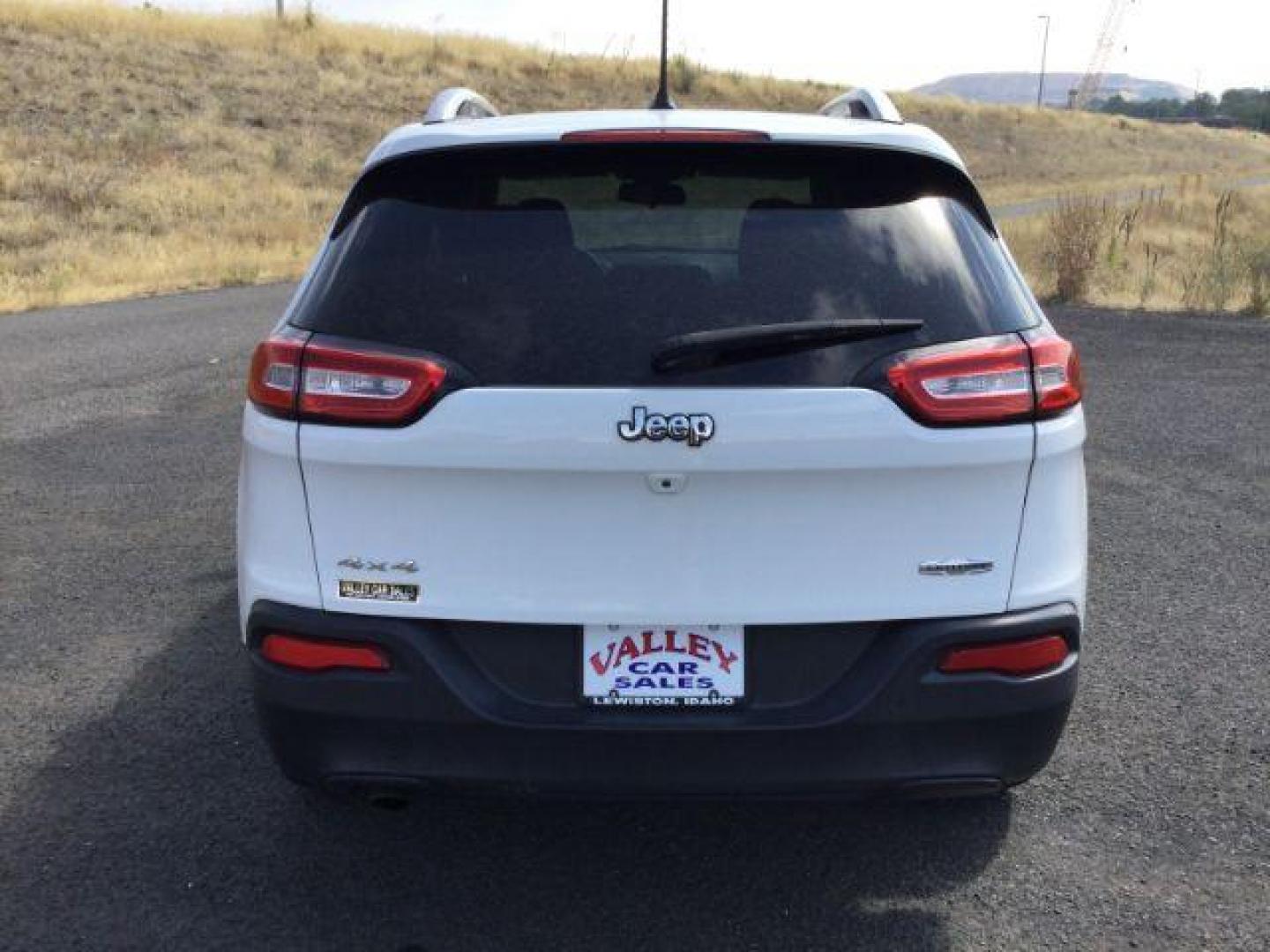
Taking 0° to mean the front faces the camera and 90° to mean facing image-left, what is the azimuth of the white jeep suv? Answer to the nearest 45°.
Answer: approximately 180°
